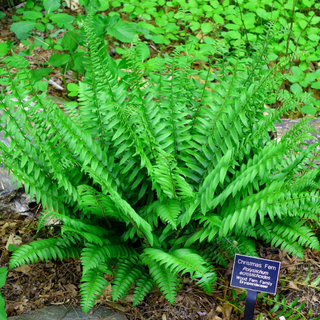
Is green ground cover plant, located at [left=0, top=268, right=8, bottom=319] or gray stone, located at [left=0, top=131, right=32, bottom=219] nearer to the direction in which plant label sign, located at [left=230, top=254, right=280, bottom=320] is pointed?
the green ground cover plant

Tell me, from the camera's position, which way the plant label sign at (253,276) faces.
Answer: facing the viewer

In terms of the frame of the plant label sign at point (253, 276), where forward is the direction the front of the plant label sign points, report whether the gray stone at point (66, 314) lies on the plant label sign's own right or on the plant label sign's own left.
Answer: on the plant label sign's own right

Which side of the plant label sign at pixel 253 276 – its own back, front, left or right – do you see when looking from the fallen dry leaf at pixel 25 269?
right

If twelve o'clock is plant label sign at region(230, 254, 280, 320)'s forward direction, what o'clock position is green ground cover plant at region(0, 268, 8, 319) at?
The green ground cover plant is roughly at 2 o'clock from the plant label sign.

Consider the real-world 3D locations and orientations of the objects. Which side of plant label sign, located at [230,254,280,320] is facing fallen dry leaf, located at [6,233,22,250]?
right
